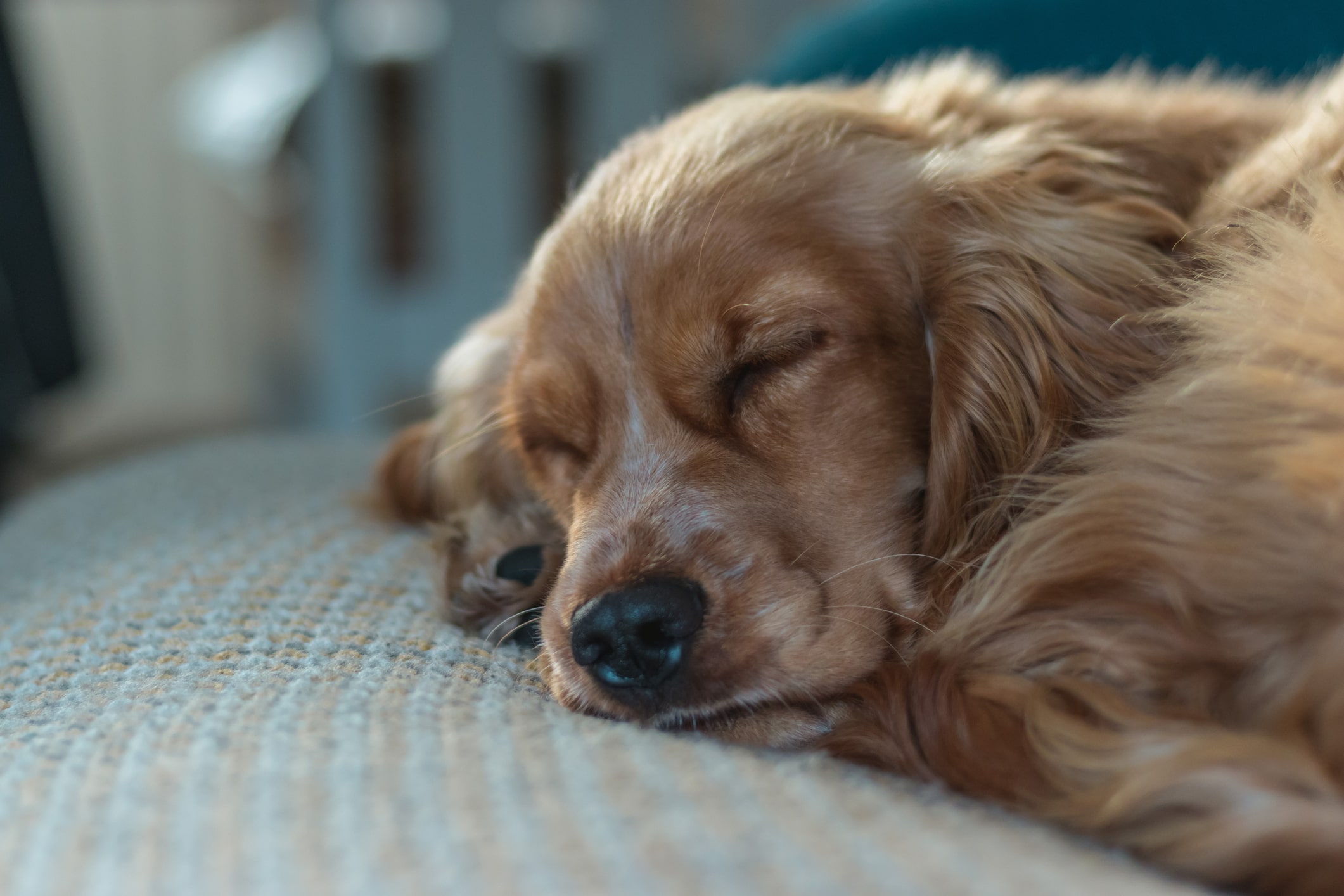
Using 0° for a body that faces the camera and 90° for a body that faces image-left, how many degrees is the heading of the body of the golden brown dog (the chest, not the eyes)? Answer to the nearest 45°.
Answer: approximately 45°
